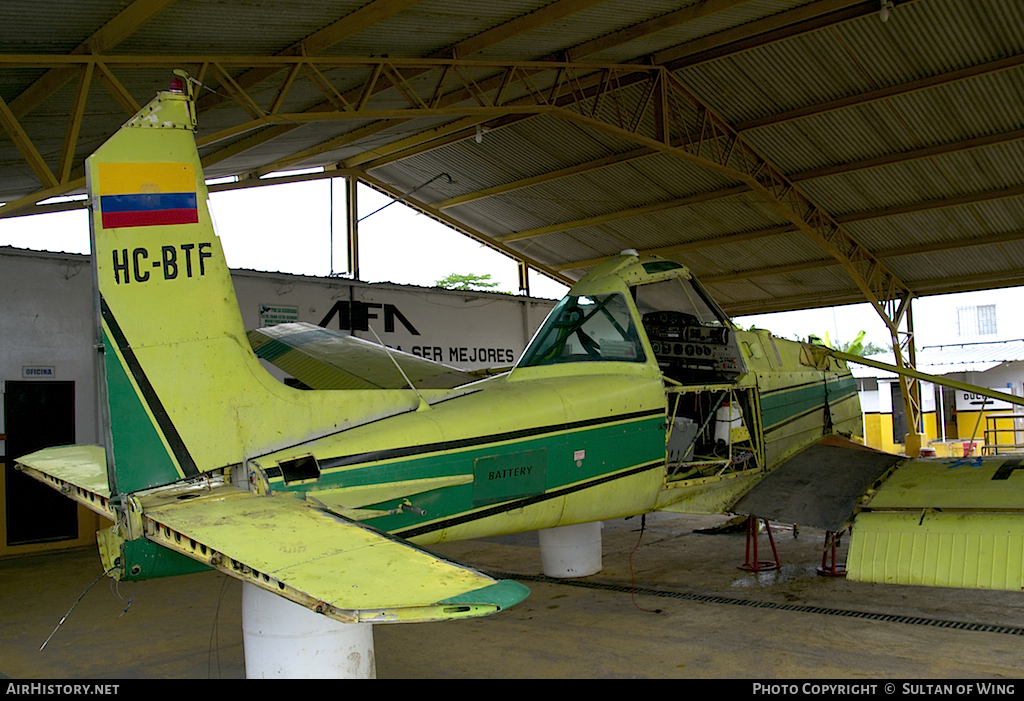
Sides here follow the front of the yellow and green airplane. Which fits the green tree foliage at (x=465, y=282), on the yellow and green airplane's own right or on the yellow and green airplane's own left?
on the yellow and green airplane's own left

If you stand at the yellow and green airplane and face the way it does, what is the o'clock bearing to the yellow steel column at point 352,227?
The yellow steel column is roughly at 10 o'clock from the yellow and green airplane.

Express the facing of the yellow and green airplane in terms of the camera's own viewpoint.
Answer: facing away from the viewer and to the right of the viewer
